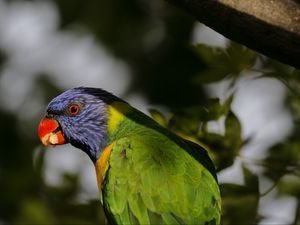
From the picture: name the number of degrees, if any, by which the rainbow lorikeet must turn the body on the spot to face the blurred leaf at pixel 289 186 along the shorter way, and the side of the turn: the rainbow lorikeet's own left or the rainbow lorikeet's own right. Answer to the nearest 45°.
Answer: approximately 135° to the rainbow lorikeet's own right

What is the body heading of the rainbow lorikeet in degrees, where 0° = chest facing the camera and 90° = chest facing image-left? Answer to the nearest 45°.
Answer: approximately 90°
